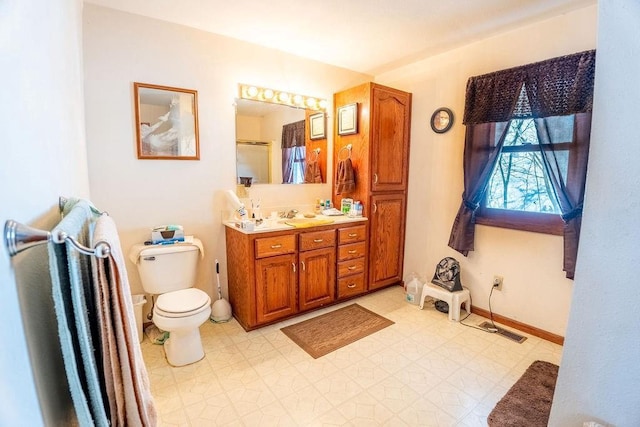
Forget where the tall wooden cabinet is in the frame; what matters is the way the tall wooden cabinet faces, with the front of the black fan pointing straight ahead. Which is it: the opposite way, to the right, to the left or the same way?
to the left

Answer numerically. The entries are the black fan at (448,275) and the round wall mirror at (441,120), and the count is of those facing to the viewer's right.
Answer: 0

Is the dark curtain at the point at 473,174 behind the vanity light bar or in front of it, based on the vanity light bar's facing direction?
in front

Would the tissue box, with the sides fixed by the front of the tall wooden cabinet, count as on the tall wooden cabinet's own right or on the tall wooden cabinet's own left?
on the tall wooden cabinet's own right

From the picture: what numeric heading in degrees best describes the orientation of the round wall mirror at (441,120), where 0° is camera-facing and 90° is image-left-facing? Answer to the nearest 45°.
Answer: approximately 45°

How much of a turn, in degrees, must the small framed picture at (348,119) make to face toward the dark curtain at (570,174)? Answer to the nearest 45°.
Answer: approximately 90° to its left

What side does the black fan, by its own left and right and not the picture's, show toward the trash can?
front

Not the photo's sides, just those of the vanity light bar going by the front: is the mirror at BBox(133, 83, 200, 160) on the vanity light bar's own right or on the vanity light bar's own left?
on the vanity light bar's own right

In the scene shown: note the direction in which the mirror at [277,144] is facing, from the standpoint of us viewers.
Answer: facing the viewer and to the right of the viewer

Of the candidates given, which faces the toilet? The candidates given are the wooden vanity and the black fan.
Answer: the black fan

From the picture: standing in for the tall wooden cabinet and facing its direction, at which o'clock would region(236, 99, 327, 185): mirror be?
The mirror is roughly at 4 o'clock from the tall wooden cabinet.

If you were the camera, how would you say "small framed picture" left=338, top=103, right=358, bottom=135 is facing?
facing the viewer and to the left of the viewer

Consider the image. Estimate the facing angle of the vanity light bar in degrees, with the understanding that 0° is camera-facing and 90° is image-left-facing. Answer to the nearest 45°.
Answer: approximately 315°

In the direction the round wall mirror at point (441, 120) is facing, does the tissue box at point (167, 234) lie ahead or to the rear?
ahead

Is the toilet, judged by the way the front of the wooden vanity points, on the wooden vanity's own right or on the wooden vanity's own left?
on the wooden vanity's own right
